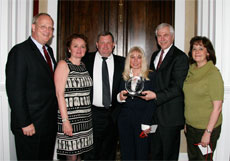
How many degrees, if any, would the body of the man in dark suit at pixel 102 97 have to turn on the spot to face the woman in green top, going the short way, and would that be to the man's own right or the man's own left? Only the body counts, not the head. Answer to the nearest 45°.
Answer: approximately 45° to the man's own left

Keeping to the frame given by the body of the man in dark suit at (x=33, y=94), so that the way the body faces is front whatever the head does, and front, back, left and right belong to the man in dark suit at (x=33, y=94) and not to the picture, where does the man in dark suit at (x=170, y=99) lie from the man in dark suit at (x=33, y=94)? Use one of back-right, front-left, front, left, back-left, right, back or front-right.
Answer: front-left

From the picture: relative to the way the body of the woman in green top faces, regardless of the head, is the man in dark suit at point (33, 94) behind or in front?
in front

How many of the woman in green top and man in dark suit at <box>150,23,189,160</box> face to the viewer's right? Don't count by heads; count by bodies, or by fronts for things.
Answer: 0

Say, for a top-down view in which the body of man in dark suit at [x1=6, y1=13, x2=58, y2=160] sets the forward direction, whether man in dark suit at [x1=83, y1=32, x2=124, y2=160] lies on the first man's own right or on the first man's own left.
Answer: on the first man's own left

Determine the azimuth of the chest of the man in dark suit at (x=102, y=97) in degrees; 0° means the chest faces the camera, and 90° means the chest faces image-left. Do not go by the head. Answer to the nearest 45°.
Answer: approximately 0°

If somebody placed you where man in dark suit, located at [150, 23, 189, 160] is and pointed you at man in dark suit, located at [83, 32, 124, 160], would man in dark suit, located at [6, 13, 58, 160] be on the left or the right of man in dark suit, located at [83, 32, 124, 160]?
left

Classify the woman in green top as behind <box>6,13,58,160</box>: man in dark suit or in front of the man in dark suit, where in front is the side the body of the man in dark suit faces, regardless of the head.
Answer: in front

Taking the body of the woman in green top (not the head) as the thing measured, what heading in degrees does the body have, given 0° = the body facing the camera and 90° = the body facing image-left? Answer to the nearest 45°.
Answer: approximately 45°
